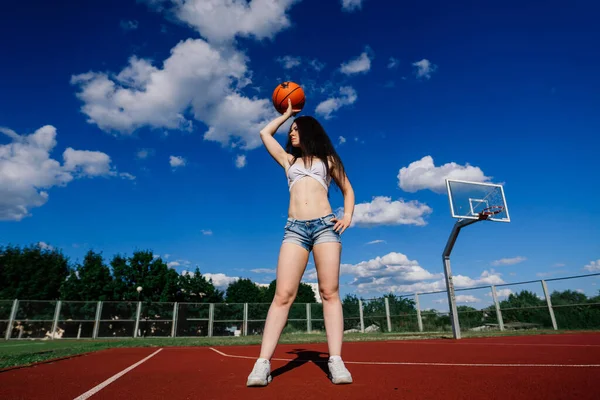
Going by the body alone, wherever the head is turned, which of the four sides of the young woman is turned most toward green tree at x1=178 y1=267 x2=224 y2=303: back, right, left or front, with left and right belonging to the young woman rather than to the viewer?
back

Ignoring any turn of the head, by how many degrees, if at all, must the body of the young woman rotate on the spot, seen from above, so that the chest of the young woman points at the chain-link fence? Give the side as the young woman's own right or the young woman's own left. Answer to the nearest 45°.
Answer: approximately 180°

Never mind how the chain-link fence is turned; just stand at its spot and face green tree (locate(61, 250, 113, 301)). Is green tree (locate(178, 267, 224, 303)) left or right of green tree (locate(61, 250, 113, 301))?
right

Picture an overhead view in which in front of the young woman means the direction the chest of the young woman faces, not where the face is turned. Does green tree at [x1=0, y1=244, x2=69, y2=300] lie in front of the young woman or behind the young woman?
behind

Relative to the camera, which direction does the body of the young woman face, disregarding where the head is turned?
toward the camera

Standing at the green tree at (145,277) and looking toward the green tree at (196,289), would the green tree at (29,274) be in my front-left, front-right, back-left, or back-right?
back-left

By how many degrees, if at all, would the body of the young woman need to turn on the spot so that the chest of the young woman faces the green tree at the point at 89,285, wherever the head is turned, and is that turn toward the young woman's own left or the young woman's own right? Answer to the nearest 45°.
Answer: approximately 135° to the young woman's own right

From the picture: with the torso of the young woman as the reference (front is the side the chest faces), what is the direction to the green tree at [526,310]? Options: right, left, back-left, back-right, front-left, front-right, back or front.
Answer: back-left
